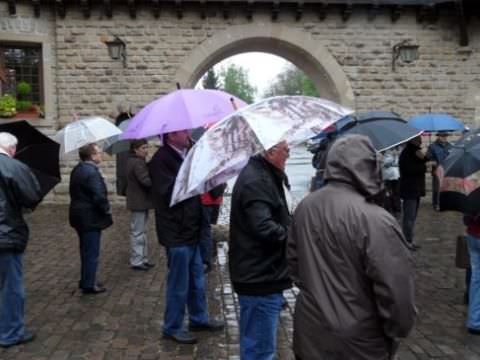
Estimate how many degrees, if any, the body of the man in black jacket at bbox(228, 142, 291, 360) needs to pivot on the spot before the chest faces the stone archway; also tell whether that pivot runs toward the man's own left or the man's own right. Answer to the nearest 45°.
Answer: approximately 90° to the man's own left

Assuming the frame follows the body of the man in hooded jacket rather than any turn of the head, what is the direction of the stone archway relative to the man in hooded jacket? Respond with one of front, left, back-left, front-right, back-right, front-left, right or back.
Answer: front-left

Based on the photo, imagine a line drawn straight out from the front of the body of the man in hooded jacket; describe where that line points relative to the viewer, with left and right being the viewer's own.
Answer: facing away from the viewer and to the right of the viewer

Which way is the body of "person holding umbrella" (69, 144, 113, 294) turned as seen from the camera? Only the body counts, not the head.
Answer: to the viewer's right

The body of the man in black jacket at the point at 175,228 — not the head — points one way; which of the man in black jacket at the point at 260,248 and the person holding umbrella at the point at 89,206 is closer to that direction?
the man in black jacket

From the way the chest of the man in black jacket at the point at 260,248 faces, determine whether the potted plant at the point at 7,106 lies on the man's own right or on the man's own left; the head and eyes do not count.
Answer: on the man's own left

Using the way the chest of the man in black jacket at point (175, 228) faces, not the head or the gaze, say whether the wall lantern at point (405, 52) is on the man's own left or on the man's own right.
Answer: on the man's own left

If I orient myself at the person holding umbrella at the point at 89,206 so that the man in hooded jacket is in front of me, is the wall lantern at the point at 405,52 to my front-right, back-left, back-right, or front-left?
back-left

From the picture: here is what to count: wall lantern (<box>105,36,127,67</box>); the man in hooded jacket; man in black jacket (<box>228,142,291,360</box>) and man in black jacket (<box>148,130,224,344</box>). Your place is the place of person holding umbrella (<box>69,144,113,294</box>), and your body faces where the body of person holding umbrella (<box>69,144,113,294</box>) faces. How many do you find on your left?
1

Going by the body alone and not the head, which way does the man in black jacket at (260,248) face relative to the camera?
to the viewer's right

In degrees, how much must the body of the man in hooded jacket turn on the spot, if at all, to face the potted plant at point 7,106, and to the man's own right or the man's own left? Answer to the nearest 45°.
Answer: approximately 90° to the man's own left

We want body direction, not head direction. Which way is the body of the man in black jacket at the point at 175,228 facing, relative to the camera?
to the viewer's right
